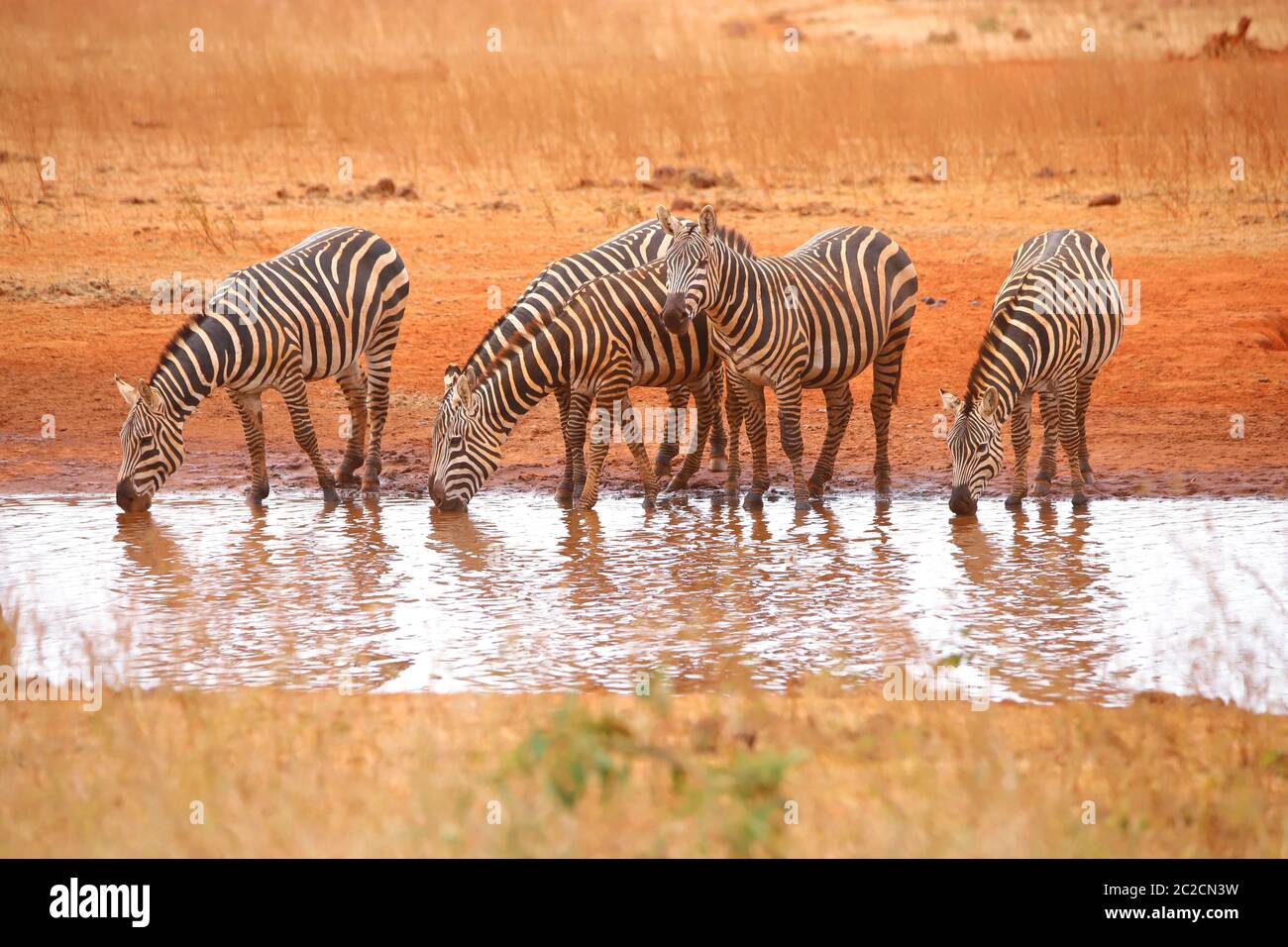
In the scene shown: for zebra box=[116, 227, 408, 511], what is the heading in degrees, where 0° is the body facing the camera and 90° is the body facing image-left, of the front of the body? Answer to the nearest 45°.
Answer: approximately 45°

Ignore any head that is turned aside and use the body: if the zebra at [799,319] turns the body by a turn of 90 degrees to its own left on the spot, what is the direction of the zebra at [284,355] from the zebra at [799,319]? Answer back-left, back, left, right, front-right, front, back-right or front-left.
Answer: back-right

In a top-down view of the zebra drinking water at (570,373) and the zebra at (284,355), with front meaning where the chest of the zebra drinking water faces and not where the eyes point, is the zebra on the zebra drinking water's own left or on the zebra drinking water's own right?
on the zebra drinking water's own right

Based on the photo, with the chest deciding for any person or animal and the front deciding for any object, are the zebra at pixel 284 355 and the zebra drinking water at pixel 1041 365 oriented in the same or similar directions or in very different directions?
same or similar directions

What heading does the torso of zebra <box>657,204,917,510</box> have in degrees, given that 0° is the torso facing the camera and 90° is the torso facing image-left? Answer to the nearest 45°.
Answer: approximately 45°

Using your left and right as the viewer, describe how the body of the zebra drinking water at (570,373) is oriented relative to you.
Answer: facing the viewer and to the left of the viewer

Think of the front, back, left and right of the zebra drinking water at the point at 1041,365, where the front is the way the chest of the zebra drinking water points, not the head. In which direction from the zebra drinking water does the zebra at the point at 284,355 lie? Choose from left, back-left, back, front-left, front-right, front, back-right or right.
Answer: front-right

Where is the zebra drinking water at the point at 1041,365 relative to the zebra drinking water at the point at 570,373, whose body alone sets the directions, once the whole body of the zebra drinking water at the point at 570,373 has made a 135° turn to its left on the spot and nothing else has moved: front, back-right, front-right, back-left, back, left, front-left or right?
front

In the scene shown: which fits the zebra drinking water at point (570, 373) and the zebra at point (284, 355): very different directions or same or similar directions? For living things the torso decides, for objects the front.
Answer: same or similar directions

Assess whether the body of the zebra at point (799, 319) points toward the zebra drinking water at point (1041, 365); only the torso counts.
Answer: no

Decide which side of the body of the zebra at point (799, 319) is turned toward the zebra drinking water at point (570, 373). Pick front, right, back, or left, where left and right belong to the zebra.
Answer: front

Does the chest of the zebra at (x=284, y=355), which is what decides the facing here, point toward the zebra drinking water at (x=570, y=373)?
no

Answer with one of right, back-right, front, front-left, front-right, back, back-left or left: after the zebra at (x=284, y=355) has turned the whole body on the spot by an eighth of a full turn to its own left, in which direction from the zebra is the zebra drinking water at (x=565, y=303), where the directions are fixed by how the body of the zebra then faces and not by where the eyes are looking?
left
